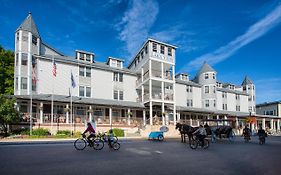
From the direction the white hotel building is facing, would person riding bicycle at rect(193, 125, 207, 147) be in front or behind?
in front

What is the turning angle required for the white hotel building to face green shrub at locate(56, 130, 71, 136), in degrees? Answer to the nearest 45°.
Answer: approximately 45° to its right

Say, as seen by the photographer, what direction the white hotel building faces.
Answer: facing the viewer and to the right of the viewer

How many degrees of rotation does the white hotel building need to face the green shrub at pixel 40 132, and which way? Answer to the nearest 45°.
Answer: approximately 45° to its right
